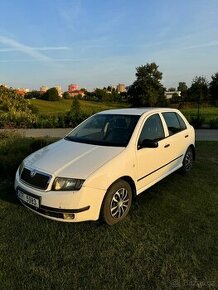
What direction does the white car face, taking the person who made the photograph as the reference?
facing the viewer and to the left of the viewer

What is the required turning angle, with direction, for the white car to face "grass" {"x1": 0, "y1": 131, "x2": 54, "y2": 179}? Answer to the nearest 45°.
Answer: approximately 90° to its right
